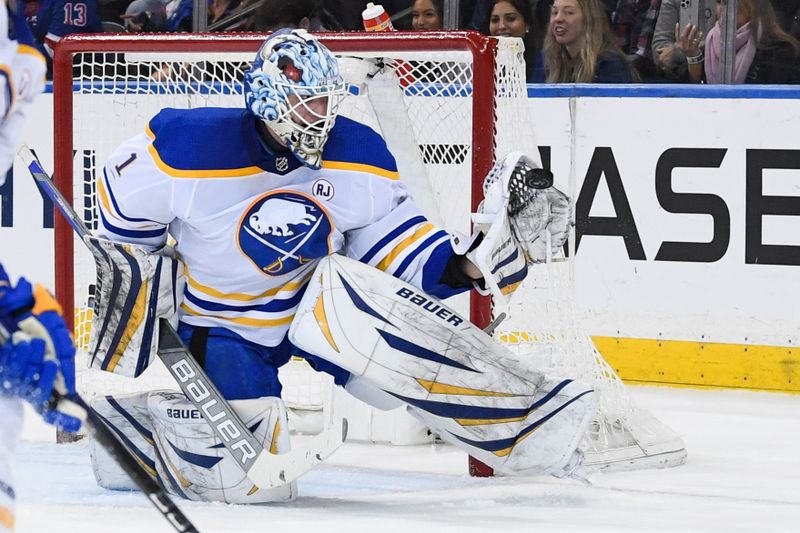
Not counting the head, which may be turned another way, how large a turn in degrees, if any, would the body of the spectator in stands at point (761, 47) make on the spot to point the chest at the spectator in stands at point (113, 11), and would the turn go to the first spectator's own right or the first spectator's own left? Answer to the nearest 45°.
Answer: approximately 45° to the first spectator's own right

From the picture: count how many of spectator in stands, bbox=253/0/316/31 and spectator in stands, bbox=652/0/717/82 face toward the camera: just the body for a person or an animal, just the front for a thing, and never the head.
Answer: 2

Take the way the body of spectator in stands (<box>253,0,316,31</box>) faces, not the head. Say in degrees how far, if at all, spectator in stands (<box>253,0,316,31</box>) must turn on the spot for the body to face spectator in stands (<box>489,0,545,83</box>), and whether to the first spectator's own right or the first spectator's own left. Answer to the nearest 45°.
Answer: approximately 90° to the first spectator's own left

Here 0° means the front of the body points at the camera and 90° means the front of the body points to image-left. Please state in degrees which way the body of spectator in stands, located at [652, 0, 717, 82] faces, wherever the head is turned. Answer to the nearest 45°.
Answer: approximately 0°

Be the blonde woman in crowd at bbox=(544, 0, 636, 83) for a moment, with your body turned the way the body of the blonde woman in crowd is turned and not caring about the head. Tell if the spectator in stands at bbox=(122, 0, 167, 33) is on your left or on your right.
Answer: on your right

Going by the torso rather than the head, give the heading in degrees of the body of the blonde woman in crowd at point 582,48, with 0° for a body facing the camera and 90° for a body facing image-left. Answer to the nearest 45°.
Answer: approximately 45°
